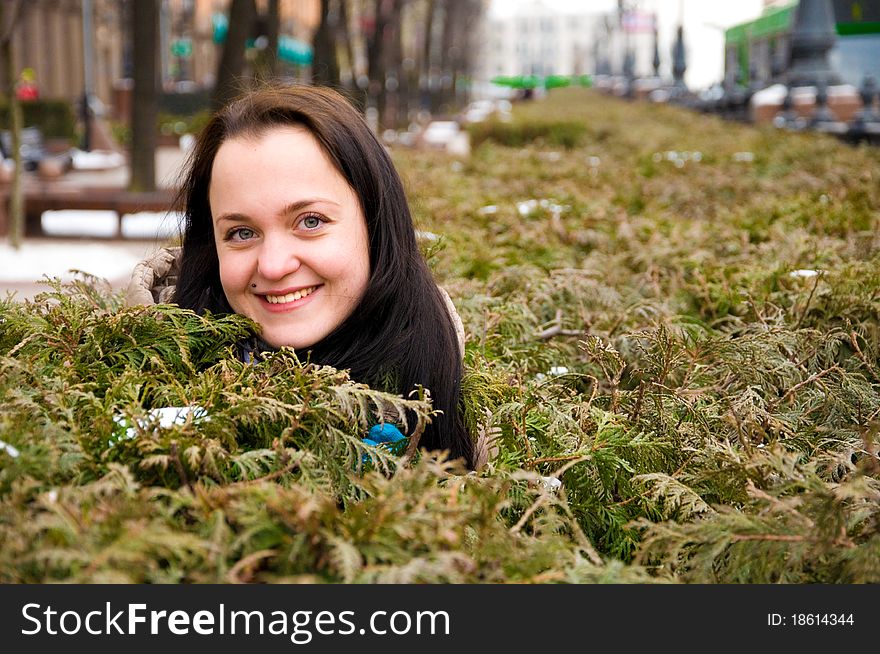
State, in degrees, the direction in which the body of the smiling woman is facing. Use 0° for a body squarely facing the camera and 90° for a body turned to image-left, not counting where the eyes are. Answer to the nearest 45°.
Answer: approximately 0°

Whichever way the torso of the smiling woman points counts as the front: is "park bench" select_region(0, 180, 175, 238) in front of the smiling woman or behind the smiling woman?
behind

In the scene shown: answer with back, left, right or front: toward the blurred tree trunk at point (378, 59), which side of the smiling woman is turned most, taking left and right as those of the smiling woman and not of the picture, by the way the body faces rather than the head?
back

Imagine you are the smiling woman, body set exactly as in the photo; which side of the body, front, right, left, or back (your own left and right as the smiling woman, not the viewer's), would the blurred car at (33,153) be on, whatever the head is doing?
back

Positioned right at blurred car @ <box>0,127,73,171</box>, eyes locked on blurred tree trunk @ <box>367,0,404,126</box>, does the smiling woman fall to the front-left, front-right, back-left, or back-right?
back-right

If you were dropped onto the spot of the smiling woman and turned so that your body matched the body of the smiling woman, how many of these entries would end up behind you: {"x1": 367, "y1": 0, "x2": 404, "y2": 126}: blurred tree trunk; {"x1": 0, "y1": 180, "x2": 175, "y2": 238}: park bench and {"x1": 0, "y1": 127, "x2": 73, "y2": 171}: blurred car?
3
